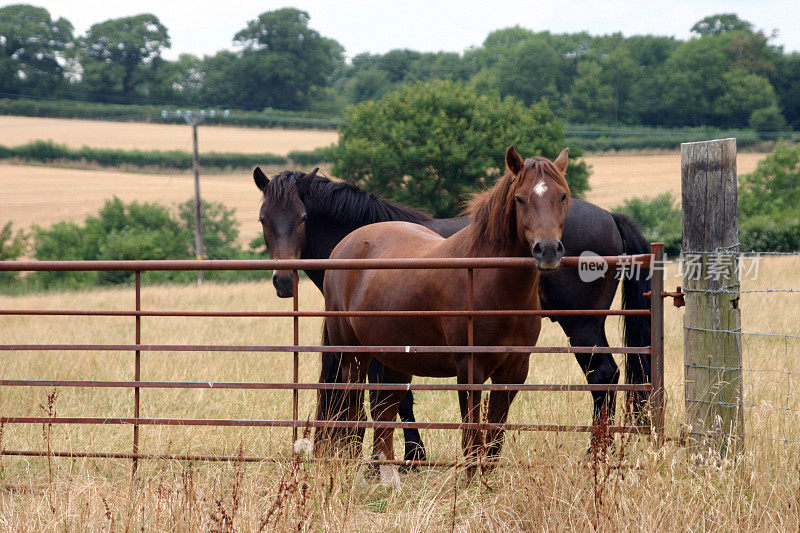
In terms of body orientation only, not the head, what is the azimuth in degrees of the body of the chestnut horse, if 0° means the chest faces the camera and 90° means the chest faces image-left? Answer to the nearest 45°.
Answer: approximately 315°

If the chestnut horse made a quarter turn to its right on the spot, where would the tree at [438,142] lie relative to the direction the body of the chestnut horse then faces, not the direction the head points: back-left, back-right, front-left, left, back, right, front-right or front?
back-right

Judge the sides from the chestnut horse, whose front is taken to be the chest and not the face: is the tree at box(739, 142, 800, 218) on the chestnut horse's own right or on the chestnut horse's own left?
on the chestnut horse's own left

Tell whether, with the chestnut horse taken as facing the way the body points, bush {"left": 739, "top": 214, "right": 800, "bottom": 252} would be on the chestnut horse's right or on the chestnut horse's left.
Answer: on the chestnut horse's left

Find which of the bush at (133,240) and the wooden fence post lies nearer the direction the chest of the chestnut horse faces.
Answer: the wooden fence post

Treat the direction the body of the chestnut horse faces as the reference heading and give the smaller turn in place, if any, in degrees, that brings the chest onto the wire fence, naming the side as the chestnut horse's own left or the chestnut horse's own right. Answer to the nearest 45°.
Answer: approximately 90° to the chestnut horse's own left

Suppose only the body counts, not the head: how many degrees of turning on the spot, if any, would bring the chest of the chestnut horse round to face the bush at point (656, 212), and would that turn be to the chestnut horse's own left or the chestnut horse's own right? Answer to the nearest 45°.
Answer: approximately 135° to the chestnut horse's own left

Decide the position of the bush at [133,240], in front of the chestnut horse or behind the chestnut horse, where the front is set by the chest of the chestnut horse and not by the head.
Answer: behind
